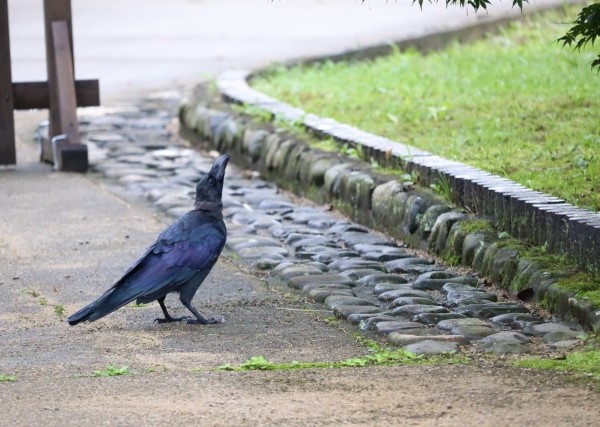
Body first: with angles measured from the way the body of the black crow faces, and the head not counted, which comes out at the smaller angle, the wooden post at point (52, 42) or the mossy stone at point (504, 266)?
the mossy stone

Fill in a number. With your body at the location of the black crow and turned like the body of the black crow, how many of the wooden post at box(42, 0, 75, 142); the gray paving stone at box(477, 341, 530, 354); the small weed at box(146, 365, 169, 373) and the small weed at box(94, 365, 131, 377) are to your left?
1

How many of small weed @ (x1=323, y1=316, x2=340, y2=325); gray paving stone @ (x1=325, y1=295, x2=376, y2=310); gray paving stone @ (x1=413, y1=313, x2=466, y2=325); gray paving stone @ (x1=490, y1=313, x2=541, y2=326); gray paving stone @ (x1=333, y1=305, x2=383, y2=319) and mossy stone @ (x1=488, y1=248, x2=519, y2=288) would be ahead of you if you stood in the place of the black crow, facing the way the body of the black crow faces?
6

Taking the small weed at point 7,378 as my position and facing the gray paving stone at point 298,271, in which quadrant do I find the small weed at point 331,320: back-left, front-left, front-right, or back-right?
front-right

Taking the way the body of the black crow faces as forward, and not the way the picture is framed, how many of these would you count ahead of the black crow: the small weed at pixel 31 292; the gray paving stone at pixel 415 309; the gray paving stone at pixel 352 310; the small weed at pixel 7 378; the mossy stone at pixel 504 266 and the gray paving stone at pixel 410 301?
4

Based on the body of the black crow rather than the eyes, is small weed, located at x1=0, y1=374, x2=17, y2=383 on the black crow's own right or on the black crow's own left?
on the black crow's own right

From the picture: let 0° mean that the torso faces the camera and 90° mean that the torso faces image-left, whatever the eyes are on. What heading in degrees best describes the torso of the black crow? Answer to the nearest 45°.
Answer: approximately 270°

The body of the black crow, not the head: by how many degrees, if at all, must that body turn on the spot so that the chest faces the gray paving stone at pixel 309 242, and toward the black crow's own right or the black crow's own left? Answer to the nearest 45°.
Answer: approximately 45° to the black crow's own left

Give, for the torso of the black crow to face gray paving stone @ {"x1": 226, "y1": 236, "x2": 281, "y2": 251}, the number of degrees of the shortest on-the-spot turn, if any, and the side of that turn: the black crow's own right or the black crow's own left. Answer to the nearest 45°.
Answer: approximately 90° to the black crow's own left

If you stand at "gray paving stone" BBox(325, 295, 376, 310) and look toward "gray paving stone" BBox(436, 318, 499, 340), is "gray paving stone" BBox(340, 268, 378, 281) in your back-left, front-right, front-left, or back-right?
back-left

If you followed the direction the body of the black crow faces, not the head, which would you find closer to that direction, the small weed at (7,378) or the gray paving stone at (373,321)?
the gray paving stone

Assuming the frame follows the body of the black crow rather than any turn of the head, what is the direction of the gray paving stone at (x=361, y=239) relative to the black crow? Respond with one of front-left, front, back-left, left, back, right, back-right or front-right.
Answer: front-left

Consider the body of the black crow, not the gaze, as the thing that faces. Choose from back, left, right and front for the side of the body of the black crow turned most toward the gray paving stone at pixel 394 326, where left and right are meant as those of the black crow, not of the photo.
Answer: front

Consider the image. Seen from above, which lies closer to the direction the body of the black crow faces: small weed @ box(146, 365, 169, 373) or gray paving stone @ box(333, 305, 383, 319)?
the gray paving stone

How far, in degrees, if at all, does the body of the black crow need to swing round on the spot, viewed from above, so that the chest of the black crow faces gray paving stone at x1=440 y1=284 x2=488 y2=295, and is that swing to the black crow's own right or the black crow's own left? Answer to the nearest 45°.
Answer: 0° — it already faces it

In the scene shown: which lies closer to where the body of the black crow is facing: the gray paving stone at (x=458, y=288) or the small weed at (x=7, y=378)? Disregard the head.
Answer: the gray paving stone

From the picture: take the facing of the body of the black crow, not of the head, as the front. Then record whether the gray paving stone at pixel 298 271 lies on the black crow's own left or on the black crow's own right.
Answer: on the black crow's own left

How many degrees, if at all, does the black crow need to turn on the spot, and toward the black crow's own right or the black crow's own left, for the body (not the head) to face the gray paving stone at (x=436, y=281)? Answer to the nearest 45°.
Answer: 0° — it already faces it

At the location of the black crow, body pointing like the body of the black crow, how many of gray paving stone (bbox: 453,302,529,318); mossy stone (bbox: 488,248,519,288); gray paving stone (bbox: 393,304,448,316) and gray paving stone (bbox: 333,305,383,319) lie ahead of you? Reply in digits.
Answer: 4

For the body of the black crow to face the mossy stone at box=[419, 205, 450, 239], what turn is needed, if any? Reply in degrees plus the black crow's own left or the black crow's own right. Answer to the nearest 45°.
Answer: approximately 45° to the black crow's own left

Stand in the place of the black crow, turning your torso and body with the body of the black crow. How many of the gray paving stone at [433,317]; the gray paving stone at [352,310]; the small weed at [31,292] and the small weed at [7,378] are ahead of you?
2

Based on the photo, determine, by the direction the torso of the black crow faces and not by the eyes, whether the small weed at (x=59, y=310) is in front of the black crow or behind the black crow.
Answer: behind
